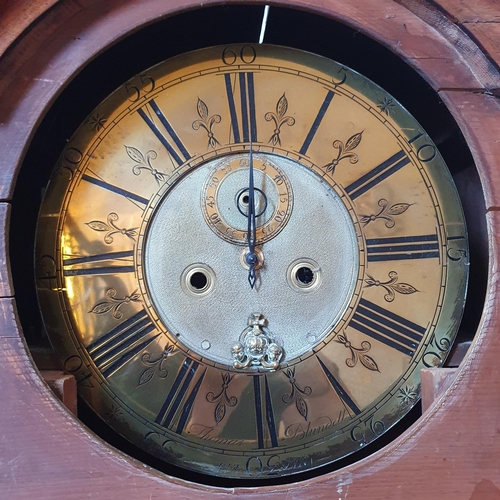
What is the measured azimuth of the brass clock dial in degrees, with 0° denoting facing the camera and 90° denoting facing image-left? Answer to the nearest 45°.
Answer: approximately 0°
